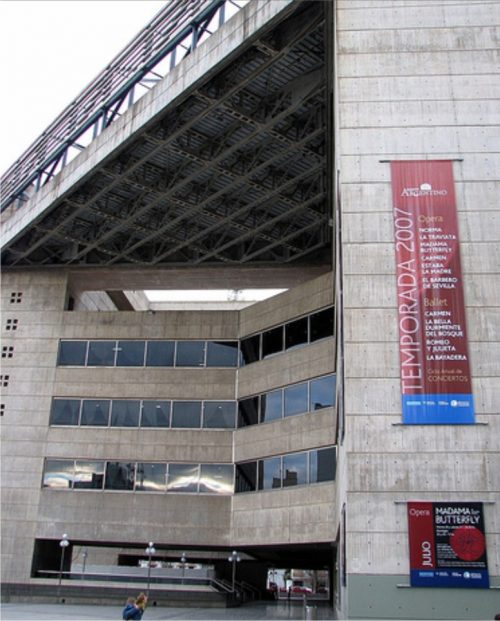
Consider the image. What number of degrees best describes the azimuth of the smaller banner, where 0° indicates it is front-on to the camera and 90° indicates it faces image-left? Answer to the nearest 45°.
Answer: approximately 0°

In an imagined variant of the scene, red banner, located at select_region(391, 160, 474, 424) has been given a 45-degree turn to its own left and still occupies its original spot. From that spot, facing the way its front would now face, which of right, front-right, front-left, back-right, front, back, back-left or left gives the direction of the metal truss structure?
back

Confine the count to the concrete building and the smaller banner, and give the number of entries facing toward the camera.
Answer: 2

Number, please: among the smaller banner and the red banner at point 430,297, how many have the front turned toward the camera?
2

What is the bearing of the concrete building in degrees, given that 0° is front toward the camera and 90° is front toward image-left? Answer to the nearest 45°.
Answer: approximately 0°
